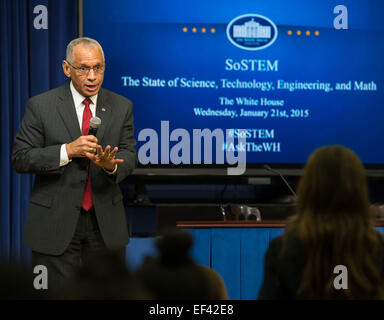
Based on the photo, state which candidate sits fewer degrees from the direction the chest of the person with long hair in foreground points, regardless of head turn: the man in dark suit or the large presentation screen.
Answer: the large presentation screen

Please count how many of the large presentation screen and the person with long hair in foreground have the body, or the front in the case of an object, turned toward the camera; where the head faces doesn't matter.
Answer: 1

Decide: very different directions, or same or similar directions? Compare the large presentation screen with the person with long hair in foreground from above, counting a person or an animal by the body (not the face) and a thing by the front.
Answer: very different directions

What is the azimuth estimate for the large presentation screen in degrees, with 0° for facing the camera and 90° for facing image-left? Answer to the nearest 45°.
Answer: approximately 0°

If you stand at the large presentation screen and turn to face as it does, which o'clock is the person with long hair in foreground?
The person with long hair in foreground is roughly at 12 o'clock from the large presentation screen.

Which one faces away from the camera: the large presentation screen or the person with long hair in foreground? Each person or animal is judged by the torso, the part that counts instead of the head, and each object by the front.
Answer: the person with long hair in foreground

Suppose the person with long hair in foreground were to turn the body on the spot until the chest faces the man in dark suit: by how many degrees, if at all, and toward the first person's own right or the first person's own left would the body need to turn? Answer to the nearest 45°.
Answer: approximately 45° to the first person's own left

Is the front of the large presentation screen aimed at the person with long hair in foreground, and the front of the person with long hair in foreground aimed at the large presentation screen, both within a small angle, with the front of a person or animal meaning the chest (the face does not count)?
yes

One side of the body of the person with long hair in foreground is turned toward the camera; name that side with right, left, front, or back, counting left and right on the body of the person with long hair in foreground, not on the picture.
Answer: back
